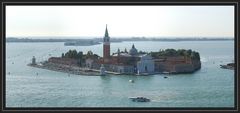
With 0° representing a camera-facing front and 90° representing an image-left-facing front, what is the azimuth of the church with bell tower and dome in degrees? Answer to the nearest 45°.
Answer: approximately 315°
